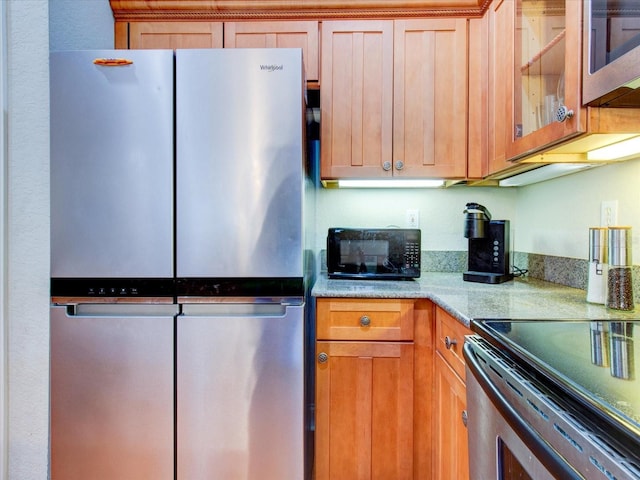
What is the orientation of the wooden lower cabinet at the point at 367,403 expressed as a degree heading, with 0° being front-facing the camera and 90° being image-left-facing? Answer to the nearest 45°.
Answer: approximately 0°

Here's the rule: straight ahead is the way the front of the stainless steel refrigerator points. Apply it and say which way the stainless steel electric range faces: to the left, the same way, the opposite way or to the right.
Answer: to the right

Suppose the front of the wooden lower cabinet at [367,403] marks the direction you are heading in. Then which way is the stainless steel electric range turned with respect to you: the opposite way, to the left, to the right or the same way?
to the right

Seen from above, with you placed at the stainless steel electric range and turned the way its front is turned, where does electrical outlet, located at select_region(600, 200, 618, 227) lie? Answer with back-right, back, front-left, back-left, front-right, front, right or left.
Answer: back-right

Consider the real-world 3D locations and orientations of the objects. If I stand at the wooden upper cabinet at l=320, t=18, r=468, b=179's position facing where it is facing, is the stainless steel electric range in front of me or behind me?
in front

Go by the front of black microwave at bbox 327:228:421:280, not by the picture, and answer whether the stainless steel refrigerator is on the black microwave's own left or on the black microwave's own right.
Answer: on the black microwave's own right

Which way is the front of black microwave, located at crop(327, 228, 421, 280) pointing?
toward the camera

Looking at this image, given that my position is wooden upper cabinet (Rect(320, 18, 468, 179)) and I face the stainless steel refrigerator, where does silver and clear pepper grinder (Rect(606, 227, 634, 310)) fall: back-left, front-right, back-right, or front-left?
back-left

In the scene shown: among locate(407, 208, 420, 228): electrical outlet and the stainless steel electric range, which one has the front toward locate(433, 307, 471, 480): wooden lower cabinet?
the electrical outlet

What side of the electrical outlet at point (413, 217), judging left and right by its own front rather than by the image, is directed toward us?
front

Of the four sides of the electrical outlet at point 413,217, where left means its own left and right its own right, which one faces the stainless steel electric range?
front

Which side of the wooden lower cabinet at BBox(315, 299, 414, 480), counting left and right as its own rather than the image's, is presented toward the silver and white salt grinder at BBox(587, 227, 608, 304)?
left

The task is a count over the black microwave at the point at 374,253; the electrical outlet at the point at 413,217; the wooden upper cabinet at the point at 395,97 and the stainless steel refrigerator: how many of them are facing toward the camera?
4
